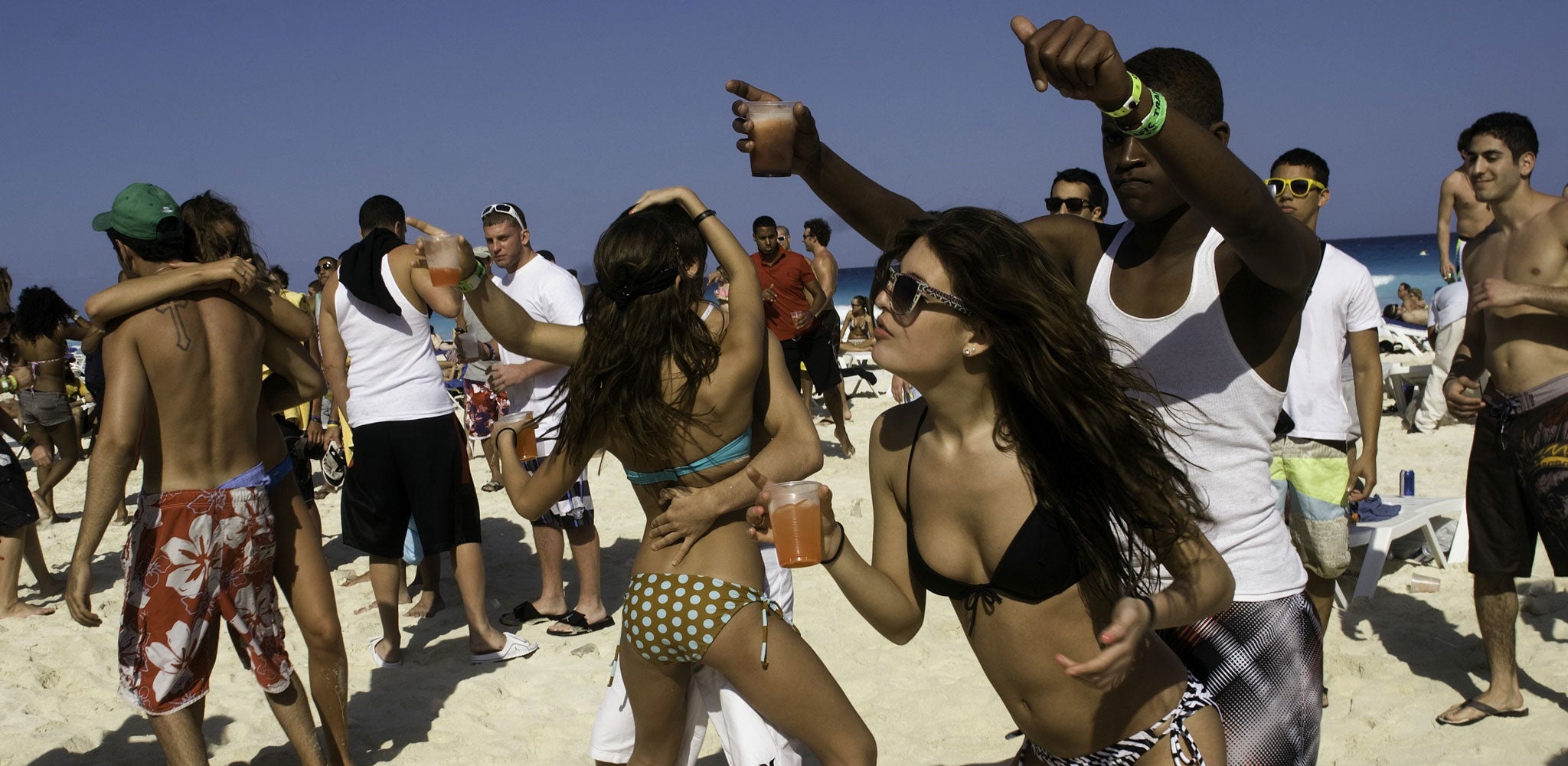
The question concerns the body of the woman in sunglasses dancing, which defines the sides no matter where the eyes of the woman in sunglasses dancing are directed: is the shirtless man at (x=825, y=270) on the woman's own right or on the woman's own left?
on the woman's own right

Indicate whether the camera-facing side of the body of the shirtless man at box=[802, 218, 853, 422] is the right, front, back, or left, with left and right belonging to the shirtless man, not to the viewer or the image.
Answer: left

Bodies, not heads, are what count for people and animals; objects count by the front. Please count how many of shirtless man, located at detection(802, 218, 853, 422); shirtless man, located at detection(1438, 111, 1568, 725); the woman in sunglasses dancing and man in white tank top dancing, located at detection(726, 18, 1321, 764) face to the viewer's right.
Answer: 0

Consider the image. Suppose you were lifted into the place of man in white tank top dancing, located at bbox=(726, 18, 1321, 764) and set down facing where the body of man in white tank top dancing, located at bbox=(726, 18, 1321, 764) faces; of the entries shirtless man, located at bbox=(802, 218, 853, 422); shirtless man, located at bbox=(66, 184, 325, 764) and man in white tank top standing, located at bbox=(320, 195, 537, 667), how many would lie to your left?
0

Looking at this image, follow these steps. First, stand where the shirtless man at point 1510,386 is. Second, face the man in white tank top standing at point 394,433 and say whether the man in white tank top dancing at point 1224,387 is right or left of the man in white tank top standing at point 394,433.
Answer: left

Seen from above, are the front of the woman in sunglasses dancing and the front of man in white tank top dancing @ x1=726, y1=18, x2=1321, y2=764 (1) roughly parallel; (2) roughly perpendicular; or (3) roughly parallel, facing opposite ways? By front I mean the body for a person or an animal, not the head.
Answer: roughly parallel

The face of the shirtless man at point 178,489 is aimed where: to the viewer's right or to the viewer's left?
to the viewer's left

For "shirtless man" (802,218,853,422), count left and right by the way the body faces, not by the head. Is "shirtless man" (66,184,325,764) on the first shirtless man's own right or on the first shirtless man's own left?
on the first shirtless man's own left

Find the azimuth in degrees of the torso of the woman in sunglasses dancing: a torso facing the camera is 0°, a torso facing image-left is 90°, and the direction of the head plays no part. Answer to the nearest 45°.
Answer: approximately 45°

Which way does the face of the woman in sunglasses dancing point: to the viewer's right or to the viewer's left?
to the viewer's left

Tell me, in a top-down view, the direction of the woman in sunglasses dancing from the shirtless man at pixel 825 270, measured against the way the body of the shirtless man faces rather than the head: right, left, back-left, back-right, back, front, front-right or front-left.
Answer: left

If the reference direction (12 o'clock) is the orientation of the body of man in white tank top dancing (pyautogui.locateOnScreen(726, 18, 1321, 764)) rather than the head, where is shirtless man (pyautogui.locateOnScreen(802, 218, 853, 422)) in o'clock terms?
The shirtless man is roughly at 4 o'clock from the man in white tank top dancing.

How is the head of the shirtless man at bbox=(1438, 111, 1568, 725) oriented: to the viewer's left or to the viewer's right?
to the viewer's left
